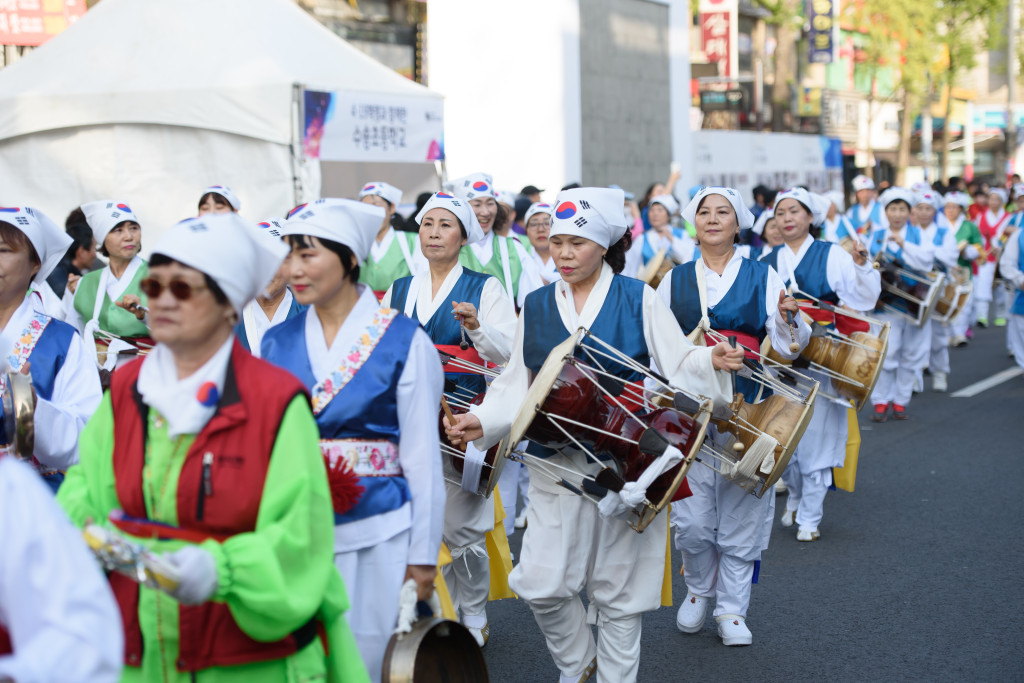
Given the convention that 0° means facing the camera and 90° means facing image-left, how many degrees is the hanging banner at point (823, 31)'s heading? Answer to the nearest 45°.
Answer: approximately 0°

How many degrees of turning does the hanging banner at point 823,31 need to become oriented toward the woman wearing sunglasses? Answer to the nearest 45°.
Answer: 0° — it already faces them

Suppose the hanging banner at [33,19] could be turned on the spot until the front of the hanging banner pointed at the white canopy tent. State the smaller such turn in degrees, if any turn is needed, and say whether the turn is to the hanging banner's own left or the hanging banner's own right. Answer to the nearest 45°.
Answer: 0° — it already faces it

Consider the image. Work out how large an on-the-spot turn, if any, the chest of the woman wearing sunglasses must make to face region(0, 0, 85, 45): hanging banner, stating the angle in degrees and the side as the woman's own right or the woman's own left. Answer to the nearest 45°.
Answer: approximately 135° to the woman's own right

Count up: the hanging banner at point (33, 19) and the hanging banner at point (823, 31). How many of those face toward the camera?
2

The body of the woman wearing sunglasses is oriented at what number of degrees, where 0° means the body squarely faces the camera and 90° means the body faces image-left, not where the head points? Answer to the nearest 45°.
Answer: approximately 45°

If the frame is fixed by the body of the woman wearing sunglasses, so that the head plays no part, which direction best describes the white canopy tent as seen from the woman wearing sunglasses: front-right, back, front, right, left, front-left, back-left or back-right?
back-right

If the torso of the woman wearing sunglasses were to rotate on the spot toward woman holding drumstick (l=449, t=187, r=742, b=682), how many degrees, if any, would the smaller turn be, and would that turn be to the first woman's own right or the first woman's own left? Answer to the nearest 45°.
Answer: approximately 180°
